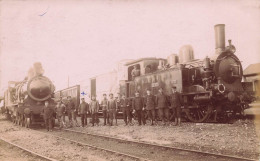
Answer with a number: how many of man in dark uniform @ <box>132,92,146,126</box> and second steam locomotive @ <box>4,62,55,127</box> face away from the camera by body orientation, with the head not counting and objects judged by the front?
0

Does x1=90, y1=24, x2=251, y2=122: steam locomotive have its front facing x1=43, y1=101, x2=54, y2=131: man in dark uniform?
no

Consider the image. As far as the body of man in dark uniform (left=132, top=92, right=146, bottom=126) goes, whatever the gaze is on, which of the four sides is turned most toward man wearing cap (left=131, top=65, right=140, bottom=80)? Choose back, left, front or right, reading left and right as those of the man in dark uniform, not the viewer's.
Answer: back

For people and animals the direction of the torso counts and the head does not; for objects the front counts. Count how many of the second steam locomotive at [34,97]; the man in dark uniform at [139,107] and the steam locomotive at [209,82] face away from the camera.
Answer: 0

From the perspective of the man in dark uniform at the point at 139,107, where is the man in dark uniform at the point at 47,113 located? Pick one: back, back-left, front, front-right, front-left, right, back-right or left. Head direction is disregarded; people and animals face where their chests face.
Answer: right

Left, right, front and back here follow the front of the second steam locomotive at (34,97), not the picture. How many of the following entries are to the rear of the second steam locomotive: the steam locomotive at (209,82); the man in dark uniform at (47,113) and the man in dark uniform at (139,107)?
0

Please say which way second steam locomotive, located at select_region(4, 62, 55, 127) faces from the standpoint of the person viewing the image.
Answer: facing the viewer and to the right of the viewer

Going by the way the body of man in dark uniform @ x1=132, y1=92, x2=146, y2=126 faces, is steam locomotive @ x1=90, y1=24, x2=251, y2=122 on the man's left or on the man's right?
on the man's left

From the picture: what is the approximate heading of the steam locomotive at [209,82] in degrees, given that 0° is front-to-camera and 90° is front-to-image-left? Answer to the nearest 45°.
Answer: approximately 315°

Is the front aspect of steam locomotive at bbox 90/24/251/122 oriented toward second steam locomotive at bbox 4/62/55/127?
no

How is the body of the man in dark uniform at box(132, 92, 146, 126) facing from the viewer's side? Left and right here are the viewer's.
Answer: facing the viewer

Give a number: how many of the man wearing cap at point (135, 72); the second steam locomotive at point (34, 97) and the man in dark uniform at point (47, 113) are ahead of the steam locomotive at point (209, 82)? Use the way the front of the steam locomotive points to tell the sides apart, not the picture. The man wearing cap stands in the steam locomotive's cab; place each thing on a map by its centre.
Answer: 0

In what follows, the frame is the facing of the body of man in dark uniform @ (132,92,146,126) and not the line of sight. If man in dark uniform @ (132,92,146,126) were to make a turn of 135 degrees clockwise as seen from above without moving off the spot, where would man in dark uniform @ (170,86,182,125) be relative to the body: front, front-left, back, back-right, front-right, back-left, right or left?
back

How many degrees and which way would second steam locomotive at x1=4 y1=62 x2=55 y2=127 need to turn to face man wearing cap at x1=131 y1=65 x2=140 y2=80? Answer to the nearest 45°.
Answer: approximately 45° to its left
